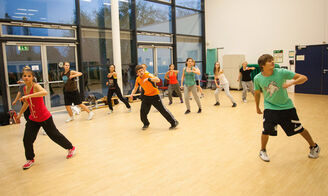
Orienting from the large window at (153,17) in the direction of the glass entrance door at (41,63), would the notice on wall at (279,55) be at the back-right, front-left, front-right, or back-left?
back-left

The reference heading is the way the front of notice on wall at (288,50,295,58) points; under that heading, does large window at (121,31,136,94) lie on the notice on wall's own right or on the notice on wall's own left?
on the notice on wall's own right

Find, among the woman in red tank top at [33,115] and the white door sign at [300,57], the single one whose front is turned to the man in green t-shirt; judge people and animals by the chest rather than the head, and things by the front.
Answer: the white door sign

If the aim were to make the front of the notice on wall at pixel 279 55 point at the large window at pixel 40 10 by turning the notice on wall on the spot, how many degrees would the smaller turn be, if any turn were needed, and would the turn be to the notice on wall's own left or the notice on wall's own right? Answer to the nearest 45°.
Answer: approximately 45° to the notice on wall's own right

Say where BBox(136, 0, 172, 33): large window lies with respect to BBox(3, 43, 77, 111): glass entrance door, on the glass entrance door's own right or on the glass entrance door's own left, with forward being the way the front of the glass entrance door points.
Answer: on the glass entrance door's own left

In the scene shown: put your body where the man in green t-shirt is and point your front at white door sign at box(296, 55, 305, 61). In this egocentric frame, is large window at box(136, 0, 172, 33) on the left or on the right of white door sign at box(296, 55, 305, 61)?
left

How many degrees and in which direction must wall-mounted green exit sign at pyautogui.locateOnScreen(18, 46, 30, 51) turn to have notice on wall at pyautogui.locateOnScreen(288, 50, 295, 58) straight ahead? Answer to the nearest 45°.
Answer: approximately 90° to its left

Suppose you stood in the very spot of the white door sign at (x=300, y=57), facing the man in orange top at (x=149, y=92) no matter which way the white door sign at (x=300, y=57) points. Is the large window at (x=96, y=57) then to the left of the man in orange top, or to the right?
right

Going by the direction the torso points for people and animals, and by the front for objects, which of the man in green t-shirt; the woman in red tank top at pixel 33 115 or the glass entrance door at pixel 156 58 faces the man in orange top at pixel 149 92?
the glass entrance door
